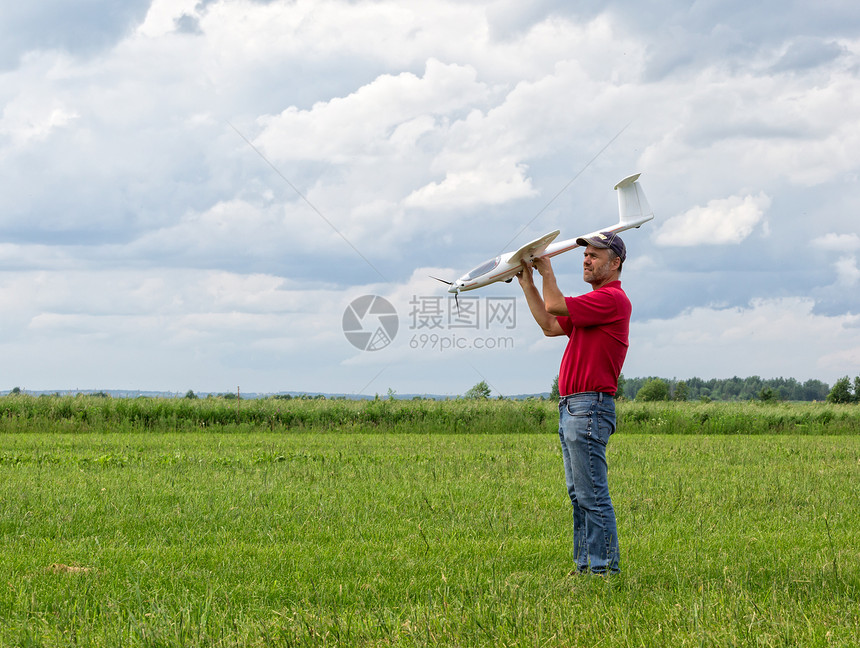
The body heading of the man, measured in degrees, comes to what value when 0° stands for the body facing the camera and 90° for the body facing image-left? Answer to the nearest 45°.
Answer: approximately 90°
